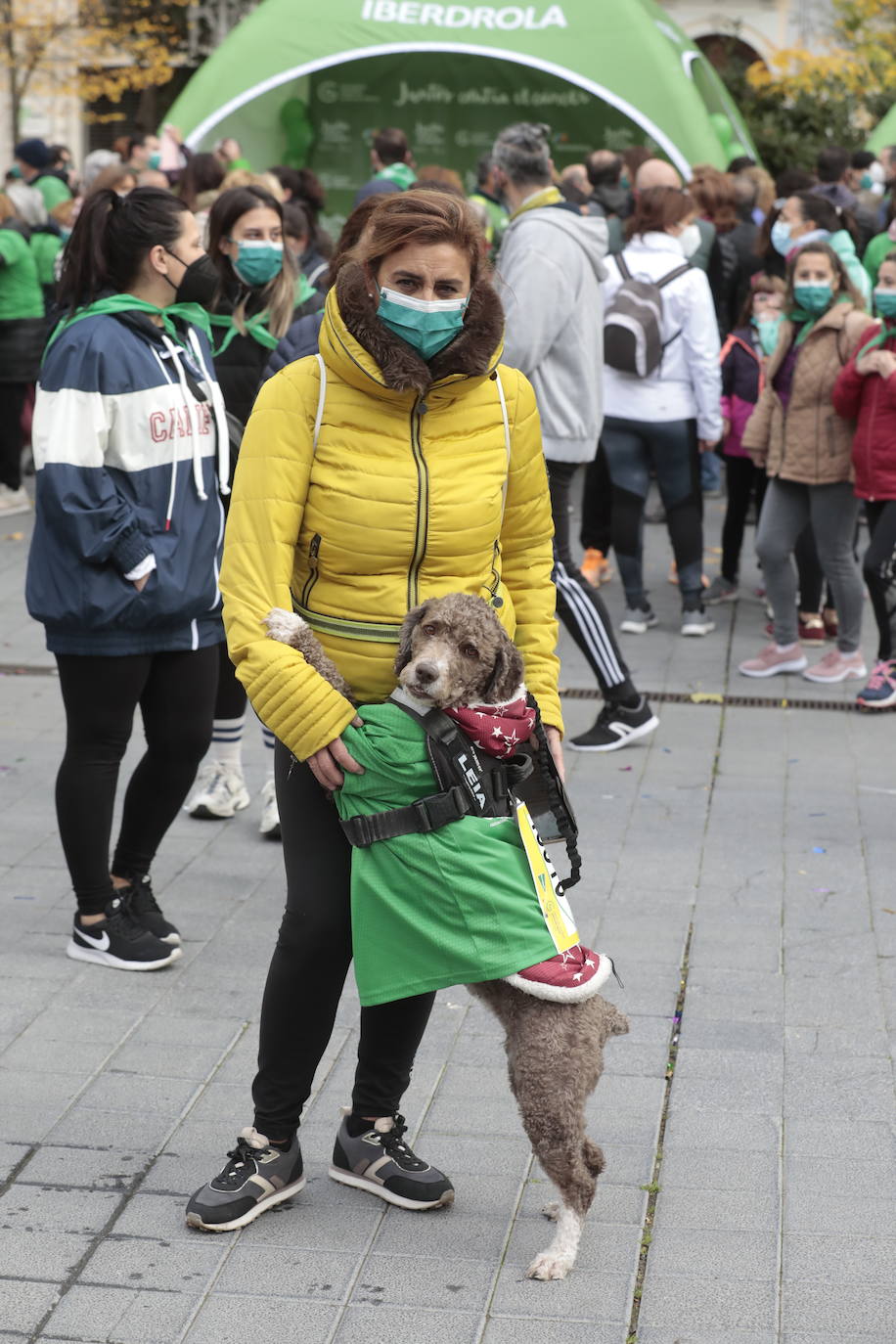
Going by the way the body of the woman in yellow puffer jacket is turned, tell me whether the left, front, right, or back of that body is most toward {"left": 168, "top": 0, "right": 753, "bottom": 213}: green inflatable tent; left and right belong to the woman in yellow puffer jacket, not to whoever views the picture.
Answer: back

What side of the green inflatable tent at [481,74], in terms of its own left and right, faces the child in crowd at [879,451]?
front

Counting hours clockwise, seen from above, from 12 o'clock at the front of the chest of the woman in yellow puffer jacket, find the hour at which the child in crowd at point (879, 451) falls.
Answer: The child in crowd is roughly at 7 o'clock from the woman in yellow puffer jacket.

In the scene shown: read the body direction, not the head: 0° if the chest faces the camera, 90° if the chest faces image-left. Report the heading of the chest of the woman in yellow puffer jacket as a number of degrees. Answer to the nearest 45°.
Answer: approximately 0°

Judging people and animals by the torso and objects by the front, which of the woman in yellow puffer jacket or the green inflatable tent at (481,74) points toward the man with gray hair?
the green inflatable tent

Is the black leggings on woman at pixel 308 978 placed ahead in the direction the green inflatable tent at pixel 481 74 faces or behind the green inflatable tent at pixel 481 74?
ahead

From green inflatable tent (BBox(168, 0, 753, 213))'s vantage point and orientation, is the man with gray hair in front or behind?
in front

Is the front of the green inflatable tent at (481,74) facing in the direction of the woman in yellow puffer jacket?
yes
